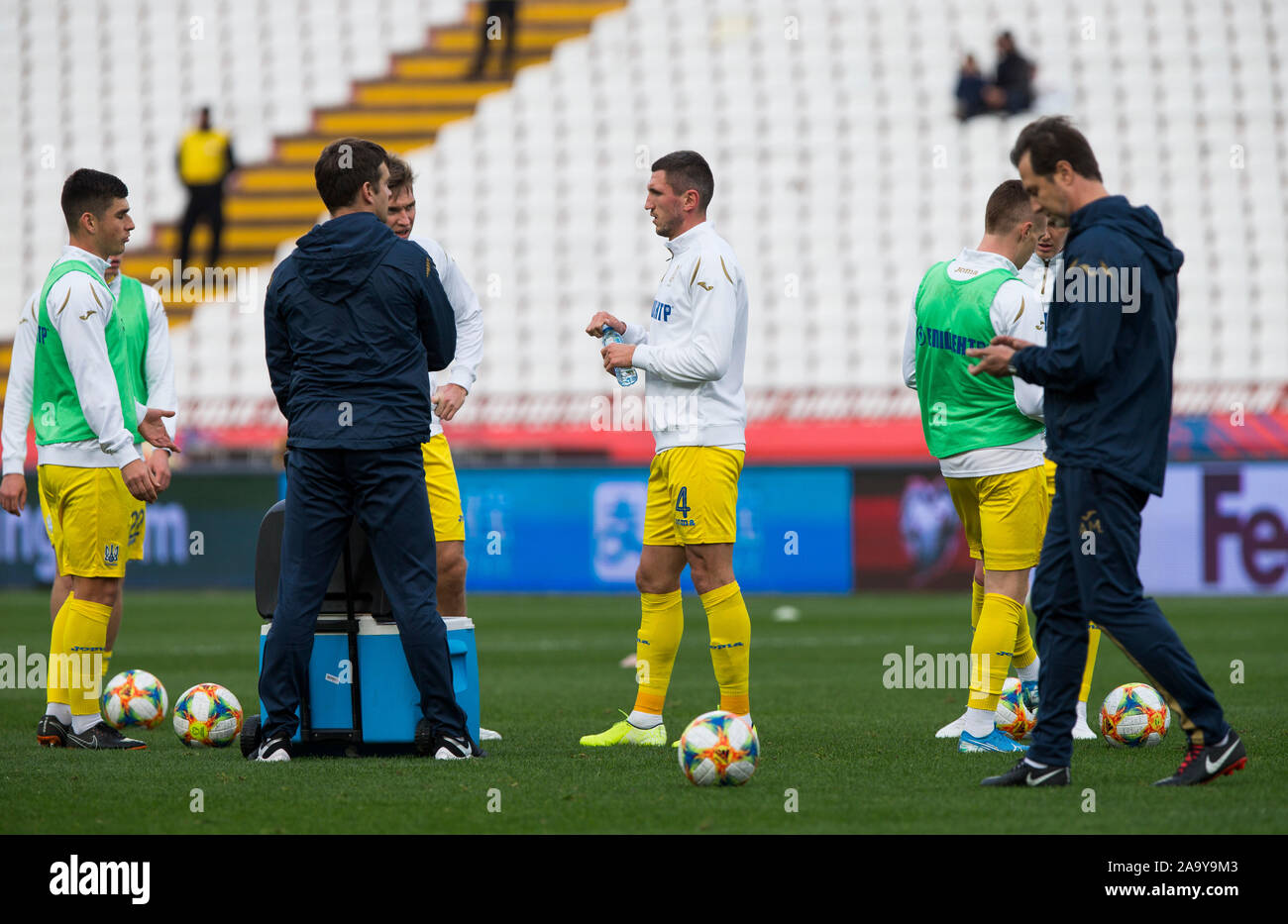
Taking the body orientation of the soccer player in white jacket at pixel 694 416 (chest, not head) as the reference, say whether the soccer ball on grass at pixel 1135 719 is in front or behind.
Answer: behind

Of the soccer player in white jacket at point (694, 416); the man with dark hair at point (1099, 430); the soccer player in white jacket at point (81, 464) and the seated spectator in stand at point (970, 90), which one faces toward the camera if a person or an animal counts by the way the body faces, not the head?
the seated spectator in stand

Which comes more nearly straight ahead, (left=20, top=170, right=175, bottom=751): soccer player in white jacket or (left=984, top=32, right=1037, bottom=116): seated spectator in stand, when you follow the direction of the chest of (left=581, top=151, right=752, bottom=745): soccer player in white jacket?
the soccer player in white jacket

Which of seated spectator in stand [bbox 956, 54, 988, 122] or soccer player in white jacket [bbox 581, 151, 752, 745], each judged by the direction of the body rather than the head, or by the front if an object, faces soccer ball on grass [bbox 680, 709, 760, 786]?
the seated spectator in stand

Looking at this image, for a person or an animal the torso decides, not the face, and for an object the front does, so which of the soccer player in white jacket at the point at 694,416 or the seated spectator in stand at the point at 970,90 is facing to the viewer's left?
the soccer player in white jacket

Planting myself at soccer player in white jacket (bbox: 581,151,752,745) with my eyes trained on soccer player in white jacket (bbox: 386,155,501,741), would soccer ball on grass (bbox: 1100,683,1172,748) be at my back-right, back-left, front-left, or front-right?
back-right

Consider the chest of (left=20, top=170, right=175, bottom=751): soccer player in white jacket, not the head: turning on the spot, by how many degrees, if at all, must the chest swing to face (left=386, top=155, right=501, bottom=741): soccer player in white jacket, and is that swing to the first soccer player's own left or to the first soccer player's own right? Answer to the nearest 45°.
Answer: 0° — they already face them

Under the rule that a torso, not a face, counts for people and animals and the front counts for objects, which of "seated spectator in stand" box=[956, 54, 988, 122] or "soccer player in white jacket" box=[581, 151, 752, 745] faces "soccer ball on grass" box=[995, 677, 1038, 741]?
the seated spectator in stand
